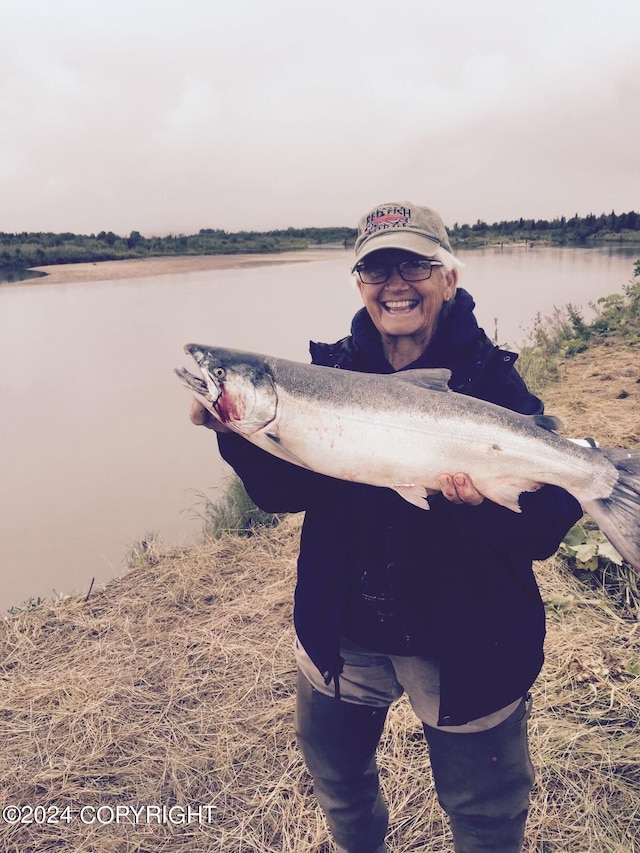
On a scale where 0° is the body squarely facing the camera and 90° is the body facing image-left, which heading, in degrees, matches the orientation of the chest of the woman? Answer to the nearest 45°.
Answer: approximately 0°

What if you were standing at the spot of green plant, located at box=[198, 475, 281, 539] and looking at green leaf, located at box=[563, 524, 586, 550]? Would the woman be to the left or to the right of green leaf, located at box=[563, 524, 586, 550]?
right

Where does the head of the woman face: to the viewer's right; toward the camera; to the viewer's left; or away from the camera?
toward the camera

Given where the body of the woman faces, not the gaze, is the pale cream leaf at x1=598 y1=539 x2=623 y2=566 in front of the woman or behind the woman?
behind

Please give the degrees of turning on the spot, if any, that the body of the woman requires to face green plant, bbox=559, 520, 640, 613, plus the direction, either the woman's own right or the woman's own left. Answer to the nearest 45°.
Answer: approximately 135° to the woman's own left

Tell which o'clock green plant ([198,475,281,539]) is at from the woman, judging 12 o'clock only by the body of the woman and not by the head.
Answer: The green plant is roughly at 5 o'clock from the woman.

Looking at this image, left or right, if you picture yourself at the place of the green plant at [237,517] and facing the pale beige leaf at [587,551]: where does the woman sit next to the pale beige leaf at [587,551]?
right

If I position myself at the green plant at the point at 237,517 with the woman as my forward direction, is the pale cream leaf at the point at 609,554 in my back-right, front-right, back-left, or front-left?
front-left

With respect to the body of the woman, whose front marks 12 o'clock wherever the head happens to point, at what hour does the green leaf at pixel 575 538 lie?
The green leaf is roughly at 7 o'clock from the woman.

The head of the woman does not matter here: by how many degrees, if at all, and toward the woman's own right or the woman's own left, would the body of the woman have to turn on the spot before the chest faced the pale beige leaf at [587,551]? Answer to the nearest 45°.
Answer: approximately 135° to the woman's own left
